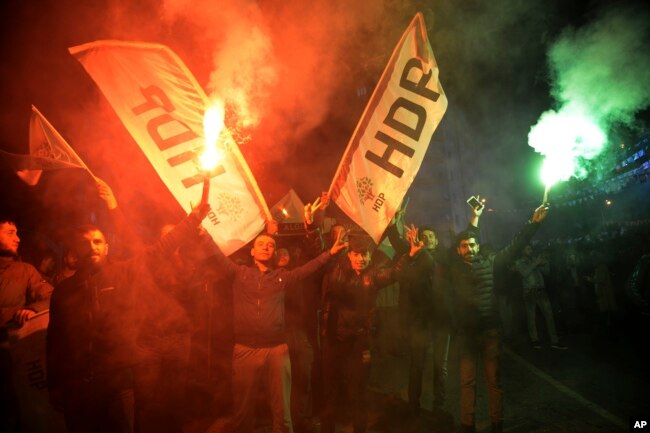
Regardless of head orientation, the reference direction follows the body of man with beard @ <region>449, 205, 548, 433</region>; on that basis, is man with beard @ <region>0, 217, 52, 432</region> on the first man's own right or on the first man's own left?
on the first man's own right

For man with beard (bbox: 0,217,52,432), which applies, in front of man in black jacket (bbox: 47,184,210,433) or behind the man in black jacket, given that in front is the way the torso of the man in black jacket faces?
behind

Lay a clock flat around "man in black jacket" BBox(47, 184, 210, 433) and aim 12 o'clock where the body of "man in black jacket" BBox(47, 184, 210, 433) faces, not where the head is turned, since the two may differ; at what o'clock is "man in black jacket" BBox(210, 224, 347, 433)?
"man in black jacket" BBox(210, 224, 347, 433) is roughly at 9 o'clock from "man in black jacket" BBox(47, 184, 210, 433).

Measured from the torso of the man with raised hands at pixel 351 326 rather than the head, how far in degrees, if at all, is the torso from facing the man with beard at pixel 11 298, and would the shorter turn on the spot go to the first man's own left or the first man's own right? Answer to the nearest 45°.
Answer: approximately 90° to the first man's own right

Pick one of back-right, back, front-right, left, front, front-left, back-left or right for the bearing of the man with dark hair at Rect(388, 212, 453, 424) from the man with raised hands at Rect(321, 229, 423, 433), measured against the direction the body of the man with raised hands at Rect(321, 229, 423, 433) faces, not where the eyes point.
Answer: back-left

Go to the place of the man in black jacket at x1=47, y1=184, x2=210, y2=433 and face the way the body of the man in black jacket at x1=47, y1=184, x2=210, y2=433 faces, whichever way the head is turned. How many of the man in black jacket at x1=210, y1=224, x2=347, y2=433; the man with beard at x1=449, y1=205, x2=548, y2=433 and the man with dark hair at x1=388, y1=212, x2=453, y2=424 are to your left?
3

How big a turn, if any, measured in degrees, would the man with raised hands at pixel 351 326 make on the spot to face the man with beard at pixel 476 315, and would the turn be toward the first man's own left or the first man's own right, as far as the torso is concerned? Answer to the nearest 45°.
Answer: approximately 90° to the first man's own left

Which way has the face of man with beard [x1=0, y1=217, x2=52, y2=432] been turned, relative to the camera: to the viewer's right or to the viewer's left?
to the viewer's right
